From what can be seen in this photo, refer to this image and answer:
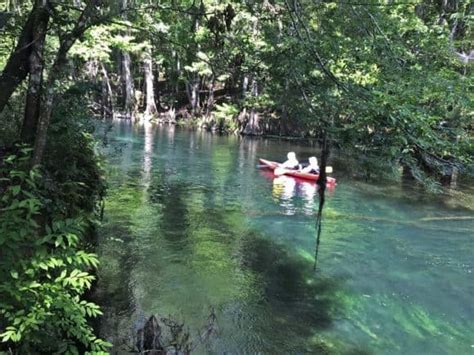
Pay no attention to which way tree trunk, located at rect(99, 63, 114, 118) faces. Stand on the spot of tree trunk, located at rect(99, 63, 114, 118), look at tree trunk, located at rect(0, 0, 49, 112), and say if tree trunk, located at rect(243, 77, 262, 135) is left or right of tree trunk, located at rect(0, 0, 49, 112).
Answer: left

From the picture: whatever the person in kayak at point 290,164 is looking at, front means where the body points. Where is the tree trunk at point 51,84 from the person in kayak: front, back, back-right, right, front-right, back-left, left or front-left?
left

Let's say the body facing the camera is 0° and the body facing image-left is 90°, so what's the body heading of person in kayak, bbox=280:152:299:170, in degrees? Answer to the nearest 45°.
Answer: approximately 90°

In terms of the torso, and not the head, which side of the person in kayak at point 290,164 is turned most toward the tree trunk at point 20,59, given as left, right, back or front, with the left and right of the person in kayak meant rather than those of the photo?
left

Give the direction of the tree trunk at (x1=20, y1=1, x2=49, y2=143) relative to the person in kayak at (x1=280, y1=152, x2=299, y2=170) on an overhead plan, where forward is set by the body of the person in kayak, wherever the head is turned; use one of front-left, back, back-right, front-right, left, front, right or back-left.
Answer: left

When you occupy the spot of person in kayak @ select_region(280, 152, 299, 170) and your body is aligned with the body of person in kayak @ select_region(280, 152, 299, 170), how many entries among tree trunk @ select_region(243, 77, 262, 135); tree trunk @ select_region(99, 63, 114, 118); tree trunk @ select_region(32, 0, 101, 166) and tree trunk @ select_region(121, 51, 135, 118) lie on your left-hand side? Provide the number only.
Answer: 1

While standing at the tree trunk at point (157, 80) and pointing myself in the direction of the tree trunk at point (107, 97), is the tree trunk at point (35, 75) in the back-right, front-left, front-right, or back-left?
front-left

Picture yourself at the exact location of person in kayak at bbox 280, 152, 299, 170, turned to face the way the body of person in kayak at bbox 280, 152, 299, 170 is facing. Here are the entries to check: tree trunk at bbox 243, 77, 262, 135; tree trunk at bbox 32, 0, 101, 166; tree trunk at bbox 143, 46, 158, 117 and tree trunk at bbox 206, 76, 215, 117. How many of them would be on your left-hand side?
1

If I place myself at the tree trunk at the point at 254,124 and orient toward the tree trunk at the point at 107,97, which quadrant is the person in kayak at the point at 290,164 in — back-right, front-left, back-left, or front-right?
back-left

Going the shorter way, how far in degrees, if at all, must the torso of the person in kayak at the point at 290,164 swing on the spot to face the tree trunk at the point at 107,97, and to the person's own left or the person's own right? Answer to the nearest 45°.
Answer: approximately 45° to the person's own right
